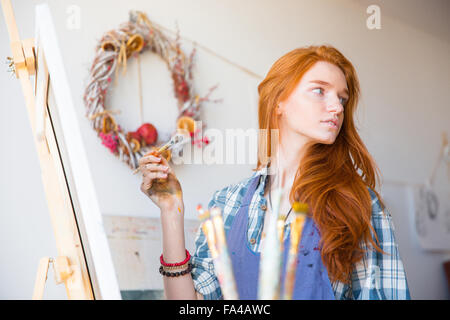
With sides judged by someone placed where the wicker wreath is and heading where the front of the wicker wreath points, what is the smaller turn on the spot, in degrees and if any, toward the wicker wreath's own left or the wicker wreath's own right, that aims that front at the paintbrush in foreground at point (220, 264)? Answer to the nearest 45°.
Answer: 0° — it already faces it

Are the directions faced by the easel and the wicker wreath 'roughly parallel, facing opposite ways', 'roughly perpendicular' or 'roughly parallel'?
roughly perpendicular

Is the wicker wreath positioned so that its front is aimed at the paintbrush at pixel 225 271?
yes

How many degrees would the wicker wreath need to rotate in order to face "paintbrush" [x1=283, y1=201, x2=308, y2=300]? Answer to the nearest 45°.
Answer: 0° — it already faces it

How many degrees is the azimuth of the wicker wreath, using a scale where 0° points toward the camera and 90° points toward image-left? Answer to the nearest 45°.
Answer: approximately 0°

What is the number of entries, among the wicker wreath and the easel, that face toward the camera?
1

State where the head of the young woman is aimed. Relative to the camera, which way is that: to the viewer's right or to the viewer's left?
to the viewer's right

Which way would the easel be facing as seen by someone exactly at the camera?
facing to the right of the viewer
